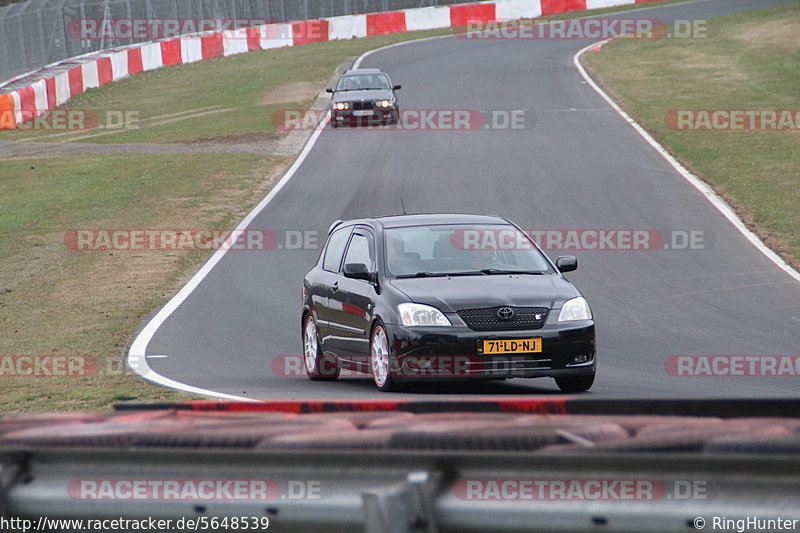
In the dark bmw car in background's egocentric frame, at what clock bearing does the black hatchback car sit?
The black hatchback car is roughly at 12 o'clock from the dark bmw car in background.

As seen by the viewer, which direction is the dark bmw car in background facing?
toward the camera
